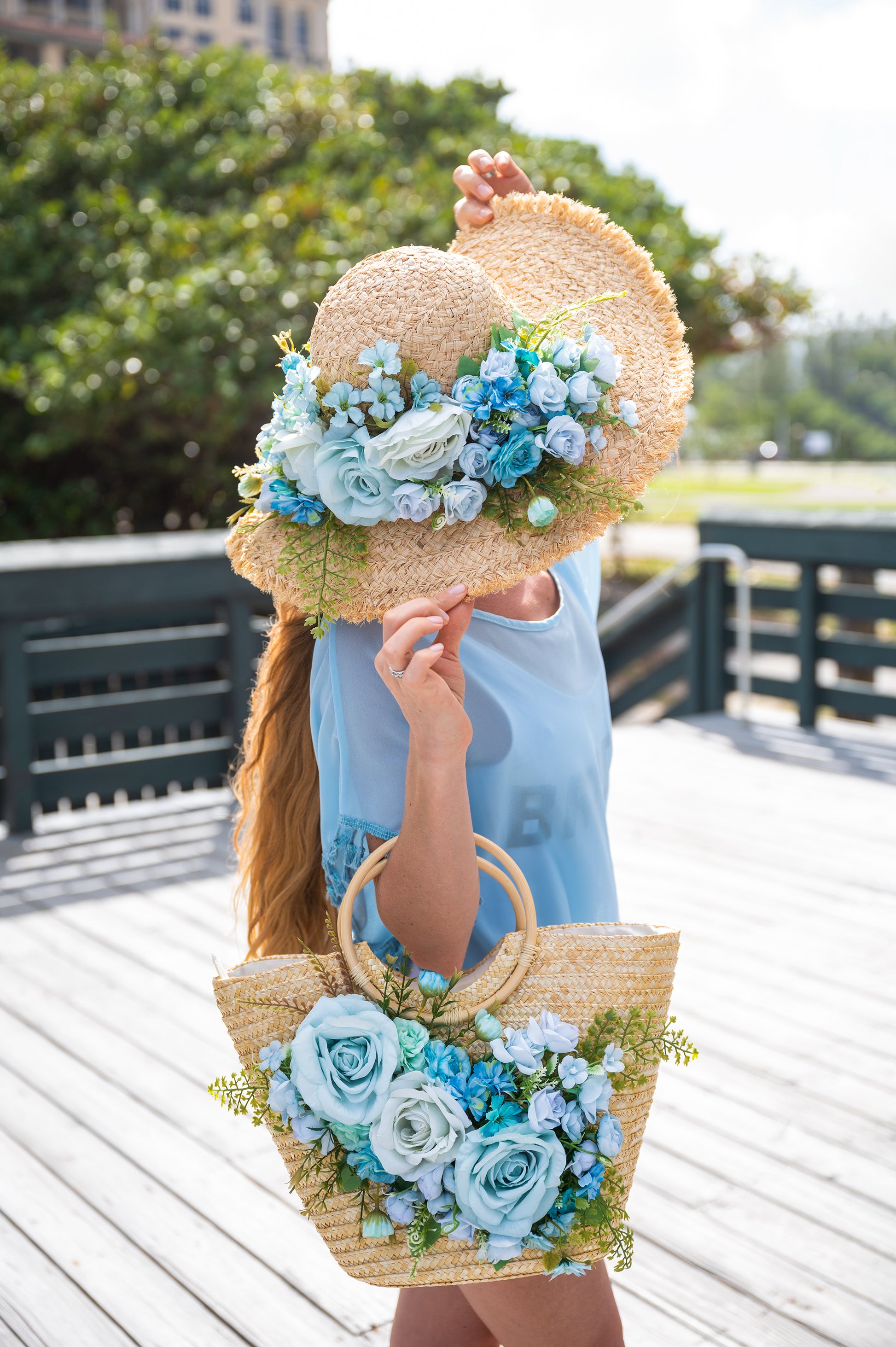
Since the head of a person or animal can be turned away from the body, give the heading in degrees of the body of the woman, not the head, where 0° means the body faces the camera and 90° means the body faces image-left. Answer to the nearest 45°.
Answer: approximately 315°

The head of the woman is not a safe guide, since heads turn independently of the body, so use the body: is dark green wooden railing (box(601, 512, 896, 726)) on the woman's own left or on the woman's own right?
on the woman's own left

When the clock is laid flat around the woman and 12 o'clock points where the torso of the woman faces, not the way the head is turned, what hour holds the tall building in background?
The tall building in background is roughly at 7 o'clock from the woman.

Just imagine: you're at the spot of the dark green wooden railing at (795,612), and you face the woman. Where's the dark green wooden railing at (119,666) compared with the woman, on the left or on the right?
right
